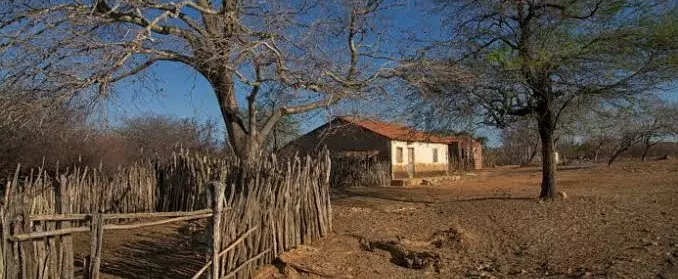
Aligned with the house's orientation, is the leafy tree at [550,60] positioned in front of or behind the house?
in front

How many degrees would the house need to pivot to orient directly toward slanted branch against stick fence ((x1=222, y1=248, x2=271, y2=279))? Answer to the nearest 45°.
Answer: approximately 45° to its right

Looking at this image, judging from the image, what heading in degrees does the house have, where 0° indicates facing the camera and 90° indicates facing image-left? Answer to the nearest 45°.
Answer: approximately 315°

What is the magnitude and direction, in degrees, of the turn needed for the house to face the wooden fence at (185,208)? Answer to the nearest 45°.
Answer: approximately 45° to its right

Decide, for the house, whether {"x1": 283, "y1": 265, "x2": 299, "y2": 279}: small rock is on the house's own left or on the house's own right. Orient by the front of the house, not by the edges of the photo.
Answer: on the house's own right
